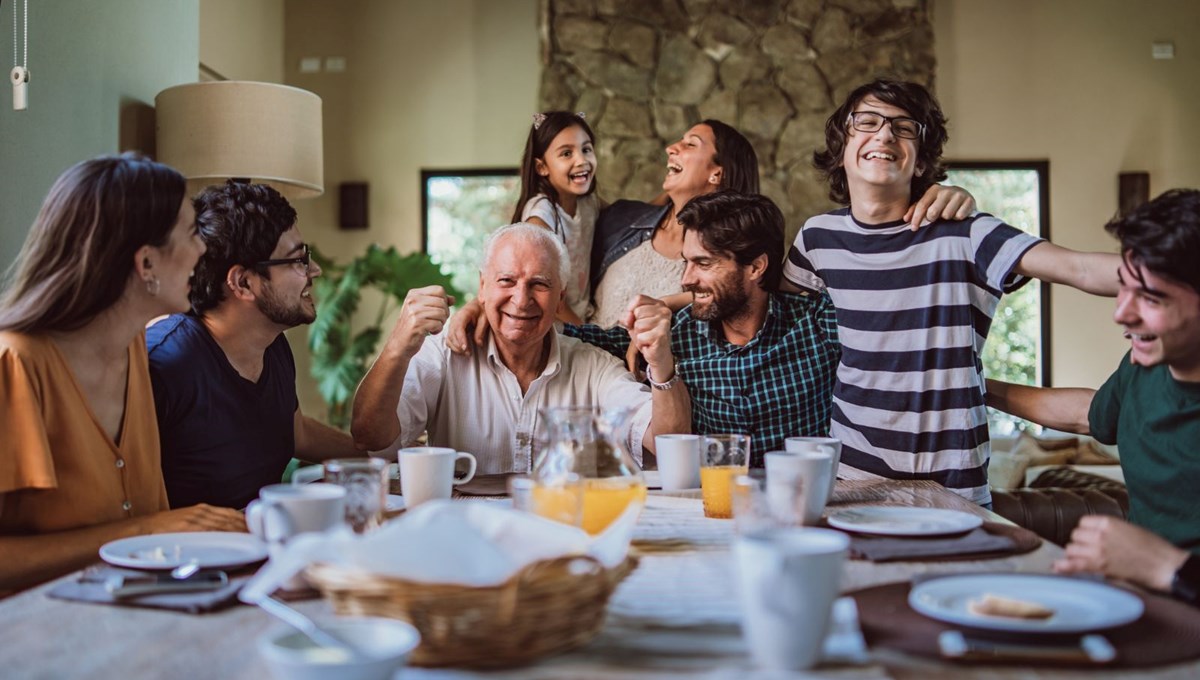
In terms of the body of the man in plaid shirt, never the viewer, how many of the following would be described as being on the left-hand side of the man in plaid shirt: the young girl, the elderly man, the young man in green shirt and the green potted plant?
1

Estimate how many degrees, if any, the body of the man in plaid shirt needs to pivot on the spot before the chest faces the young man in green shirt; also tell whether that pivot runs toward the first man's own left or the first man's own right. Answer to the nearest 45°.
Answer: approximately 90° to the first man's own left

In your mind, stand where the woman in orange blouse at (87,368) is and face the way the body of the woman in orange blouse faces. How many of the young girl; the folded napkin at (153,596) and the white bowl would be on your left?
1

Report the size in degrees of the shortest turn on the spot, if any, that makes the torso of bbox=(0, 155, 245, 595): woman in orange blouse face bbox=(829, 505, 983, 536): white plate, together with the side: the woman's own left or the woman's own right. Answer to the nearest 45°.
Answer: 0° — they already face it

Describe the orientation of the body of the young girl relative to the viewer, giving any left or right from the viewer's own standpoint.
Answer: facing the viewer and to the right of the viewer

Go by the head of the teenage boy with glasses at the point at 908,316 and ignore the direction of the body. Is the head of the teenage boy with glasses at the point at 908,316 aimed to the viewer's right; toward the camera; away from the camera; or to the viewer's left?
toward the camera

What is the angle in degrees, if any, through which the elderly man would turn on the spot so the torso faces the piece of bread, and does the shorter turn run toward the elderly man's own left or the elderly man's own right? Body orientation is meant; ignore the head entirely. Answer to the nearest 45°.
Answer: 0° — they already face it

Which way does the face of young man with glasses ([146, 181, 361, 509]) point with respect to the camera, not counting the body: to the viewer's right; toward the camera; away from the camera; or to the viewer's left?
to the viewer's right

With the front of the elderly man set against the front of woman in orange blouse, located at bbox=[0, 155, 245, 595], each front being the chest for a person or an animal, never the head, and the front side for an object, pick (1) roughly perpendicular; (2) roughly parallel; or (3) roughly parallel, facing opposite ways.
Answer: roughly perpendicular

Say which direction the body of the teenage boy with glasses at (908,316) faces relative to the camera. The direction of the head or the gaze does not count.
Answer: toward the camera

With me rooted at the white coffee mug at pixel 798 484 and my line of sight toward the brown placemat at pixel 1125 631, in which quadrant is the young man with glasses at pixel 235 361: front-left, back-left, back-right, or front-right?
back-right

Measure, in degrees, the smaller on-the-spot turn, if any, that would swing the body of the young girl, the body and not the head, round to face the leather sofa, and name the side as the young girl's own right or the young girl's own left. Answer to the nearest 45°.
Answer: approximately 45° to the young girl's own left

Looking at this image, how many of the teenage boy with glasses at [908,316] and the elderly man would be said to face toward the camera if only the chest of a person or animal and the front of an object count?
2

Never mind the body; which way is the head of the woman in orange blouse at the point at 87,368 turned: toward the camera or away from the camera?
away from the camera

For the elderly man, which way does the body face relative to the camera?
toward the camera

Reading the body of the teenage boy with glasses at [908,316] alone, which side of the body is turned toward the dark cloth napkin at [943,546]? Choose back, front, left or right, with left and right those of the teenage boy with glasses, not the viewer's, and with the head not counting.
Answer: front
